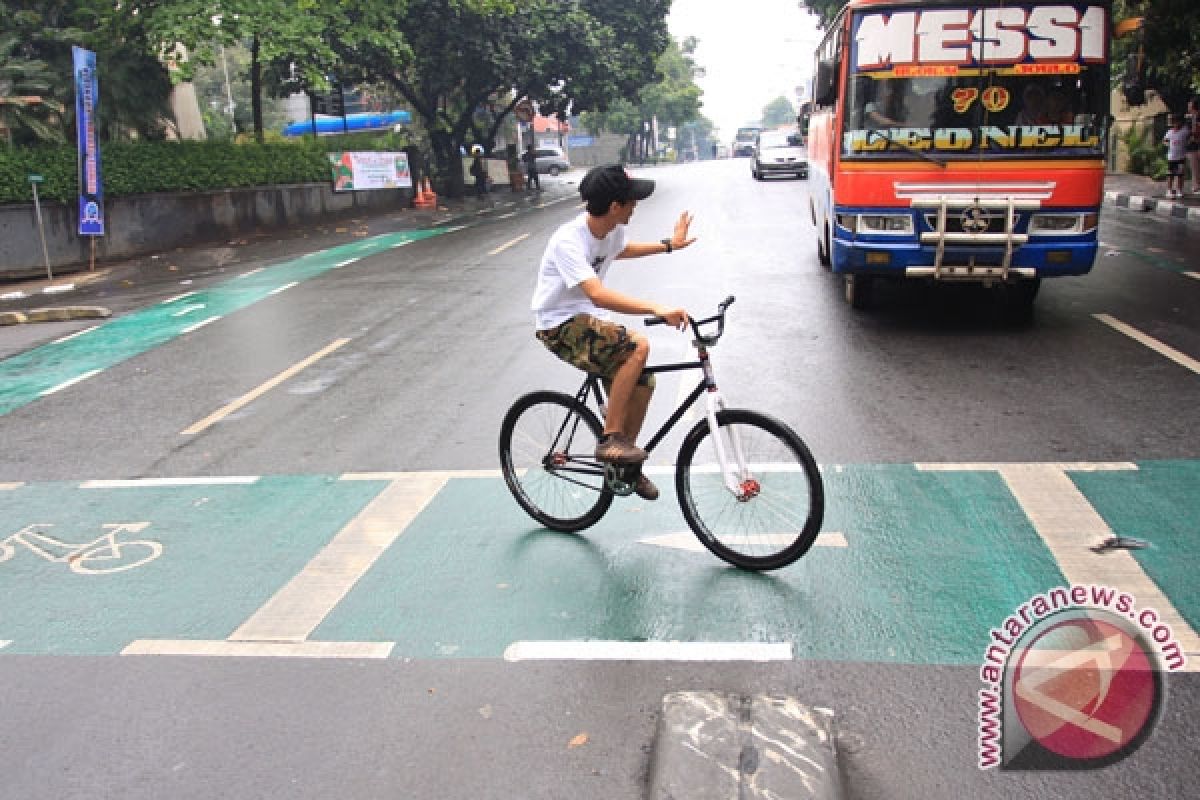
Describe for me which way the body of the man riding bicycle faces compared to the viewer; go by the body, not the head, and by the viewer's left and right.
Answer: facing to the right of the viewer

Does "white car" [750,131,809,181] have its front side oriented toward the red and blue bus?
yes

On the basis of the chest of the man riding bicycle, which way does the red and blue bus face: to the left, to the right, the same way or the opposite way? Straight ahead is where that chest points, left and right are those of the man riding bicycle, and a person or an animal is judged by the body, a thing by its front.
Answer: to the right

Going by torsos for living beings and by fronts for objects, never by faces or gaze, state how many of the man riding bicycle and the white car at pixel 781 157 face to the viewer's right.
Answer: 1

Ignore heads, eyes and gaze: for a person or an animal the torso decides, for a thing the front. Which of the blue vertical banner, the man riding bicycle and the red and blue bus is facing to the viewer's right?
the man riding bicycle

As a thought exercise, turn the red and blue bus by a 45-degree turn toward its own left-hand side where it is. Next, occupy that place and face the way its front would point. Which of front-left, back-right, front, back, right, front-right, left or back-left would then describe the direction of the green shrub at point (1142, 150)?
back-left

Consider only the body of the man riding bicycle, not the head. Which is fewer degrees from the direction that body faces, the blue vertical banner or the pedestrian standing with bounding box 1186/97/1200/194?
the pedestrian standing

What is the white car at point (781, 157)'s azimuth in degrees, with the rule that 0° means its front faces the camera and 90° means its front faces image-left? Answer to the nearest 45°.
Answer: approximately 0°
